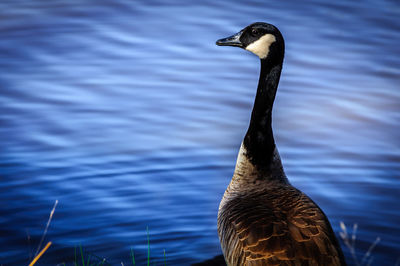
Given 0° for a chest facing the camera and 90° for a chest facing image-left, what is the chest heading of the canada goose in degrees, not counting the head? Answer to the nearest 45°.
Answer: approximately 135°
